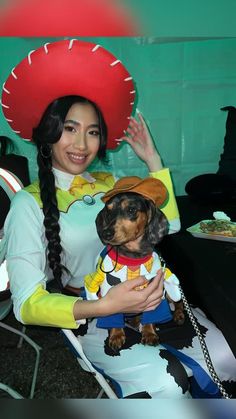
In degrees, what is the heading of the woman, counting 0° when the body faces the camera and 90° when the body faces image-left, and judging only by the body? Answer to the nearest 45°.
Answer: approximately 315°

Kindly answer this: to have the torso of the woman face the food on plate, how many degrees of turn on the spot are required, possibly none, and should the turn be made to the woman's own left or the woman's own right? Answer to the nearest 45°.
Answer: approximately 90° to the woman's own left

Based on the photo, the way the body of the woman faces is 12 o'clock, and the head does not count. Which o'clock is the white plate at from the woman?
The white plate is roughly at 9 o'clock from the woman.
